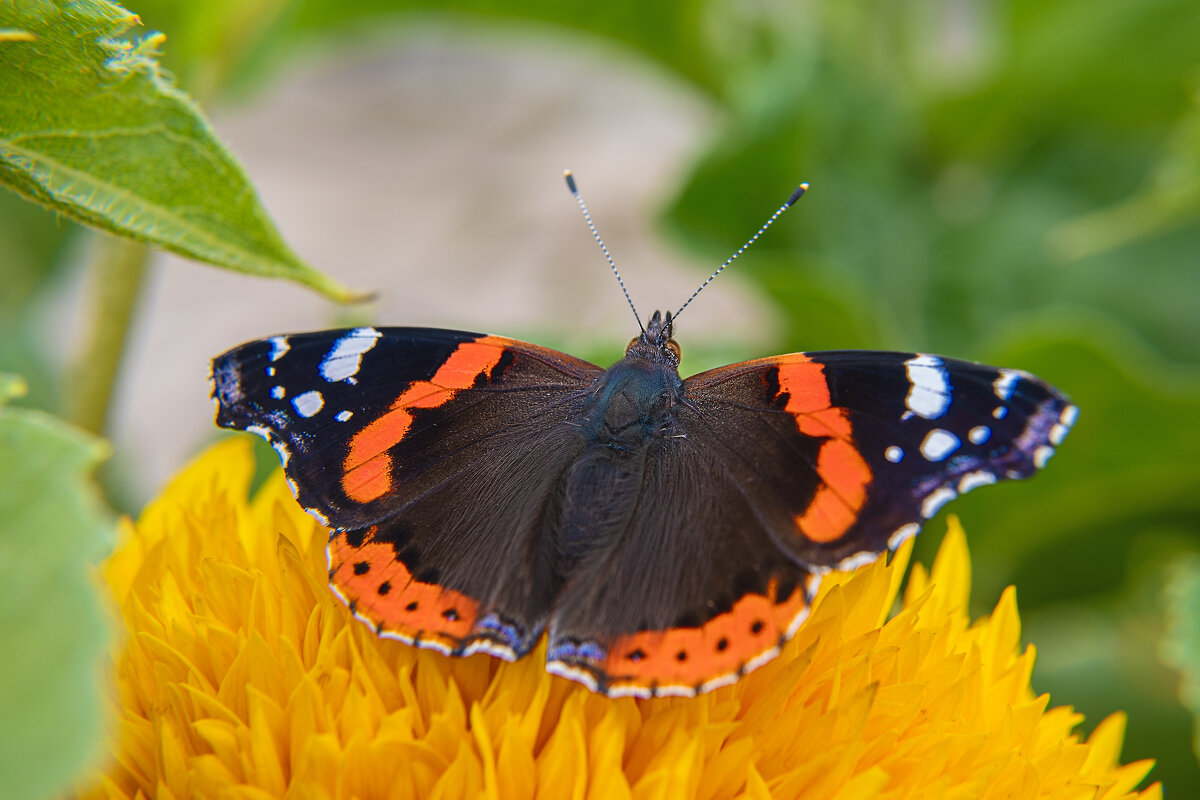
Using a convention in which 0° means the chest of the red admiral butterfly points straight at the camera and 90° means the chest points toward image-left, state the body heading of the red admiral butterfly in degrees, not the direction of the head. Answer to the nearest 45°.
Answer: approximately 180°
